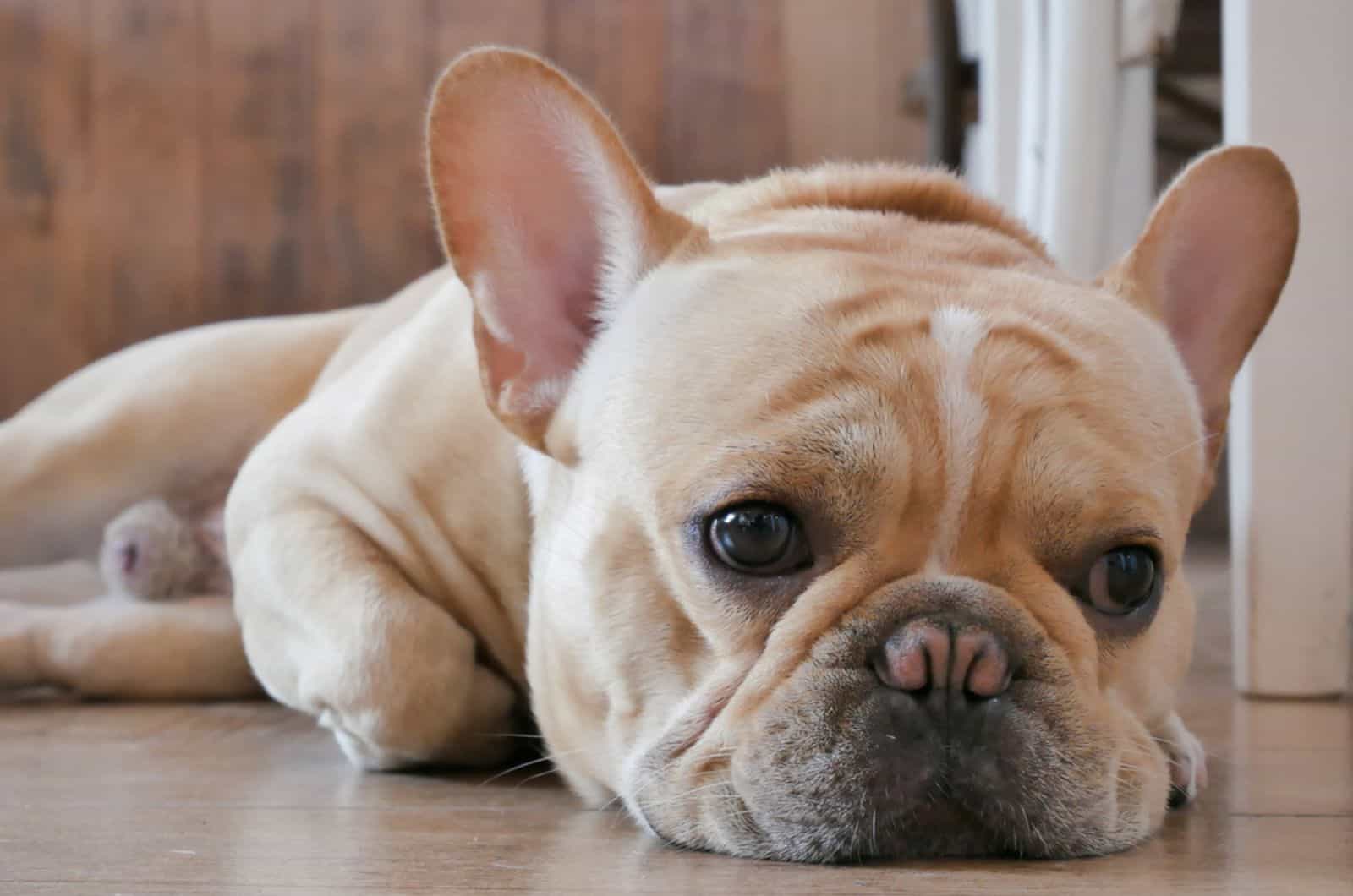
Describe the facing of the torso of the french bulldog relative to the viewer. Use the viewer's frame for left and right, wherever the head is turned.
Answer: facing the viewer and to the right of the viewer
